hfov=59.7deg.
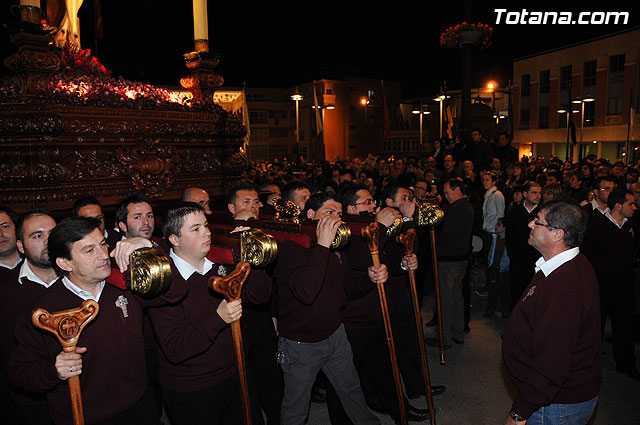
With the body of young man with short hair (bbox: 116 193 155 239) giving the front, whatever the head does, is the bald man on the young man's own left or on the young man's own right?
on the young man's own left

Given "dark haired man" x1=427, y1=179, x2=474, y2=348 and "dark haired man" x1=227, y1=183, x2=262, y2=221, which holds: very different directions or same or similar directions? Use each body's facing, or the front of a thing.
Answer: very different directions

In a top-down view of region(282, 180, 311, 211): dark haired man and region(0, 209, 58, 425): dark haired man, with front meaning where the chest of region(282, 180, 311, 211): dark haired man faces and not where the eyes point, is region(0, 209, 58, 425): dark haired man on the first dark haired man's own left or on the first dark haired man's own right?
on the first dark haired man's own right

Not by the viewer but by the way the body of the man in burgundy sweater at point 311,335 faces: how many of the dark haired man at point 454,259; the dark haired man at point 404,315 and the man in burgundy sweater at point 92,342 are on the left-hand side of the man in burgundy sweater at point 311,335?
2

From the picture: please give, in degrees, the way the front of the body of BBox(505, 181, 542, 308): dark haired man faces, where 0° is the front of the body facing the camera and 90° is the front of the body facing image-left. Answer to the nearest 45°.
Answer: approximately 315°

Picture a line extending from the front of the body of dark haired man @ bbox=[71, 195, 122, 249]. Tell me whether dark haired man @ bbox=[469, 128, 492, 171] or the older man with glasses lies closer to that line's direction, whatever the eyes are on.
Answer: the older man with glasses

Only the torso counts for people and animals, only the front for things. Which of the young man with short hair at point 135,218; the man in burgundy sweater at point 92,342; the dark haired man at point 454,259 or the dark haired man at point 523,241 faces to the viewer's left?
the dark haired man at point 454,259
